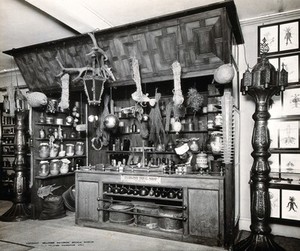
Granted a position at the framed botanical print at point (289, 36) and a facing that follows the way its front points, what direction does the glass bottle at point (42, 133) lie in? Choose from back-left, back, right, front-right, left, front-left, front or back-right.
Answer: front-right

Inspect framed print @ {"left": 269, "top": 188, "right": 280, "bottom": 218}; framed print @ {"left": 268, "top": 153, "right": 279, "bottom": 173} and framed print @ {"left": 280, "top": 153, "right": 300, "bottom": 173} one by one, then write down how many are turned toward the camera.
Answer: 3

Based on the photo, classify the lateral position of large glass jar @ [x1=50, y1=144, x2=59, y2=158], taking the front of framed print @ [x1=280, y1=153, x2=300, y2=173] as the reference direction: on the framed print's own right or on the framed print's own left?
on the framed print's own right

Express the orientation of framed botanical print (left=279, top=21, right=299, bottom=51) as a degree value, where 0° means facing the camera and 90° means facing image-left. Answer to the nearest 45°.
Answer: approximately 45°

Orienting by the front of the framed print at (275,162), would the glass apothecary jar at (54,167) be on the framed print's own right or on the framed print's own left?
on the framed print's own right
